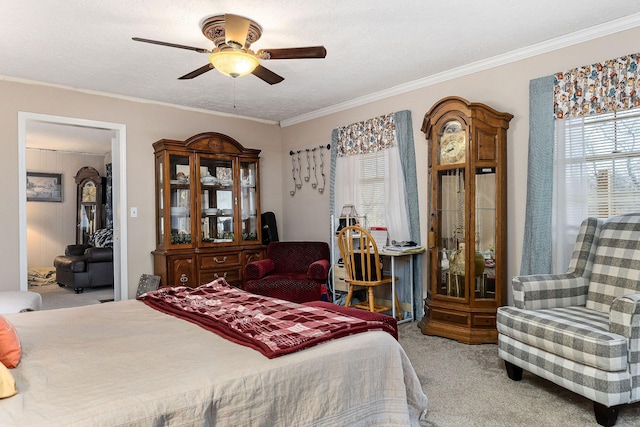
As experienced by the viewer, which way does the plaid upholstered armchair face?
facing the viewer and to the left of the viewer

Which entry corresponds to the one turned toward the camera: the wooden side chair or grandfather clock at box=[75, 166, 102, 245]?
the grandfather clock

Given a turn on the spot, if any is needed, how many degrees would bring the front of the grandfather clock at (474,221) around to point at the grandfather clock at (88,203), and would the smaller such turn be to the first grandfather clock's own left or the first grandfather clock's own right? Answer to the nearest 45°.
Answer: approximately 45° to the first grandfather clock's own right

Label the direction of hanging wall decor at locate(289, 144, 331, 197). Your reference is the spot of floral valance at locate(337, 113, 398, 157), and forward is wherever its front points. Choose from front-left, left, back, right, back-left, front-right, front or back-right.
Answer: right

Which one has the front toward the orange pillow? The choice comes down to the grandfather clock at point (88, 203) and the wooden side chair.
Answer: the grandfather clock

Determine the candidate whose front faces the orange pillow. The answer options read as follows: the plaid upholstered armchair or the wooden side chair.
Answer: the plaid upholstered armchair

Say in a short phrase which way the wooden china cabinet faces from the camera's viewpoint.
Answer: facing the viewer and to the right of the viewer

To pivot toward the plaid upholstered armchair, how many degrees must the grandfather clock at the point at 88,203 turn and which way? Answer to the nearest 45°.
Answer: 0° — it already faces it

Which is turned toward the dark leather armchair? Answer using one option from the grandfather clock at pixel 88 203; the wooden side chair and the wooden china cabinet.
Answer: the grandfather clock

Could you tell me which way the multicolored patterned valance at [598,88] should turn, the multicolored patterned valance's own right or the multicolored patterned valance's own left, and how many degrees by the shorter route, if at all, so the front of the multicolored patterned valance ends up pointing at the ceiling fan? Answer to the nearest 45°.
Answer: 0° — it already faces it

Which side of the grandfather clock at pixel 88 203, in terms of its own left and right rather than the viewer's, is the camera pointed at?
front

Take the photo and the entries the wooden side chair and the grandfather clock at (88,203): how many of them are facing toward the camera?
1

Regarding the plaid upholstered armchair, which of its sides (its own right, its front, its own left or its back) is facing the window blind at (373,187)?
right

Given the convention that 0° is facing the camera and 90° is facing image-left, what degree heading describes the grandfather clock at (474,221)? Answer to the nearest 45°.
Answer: approximately 45°

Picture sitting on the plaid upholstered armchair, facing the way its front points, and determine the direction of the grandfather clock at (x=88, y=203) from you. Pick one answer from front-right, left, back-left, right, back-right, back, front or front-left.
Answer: front-right

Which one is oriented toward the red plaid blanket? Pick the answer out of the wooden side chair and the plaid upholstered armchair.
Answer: the plaid upholstered armchair

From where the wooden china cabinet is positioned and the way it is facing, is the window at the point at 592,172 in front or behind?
in front
